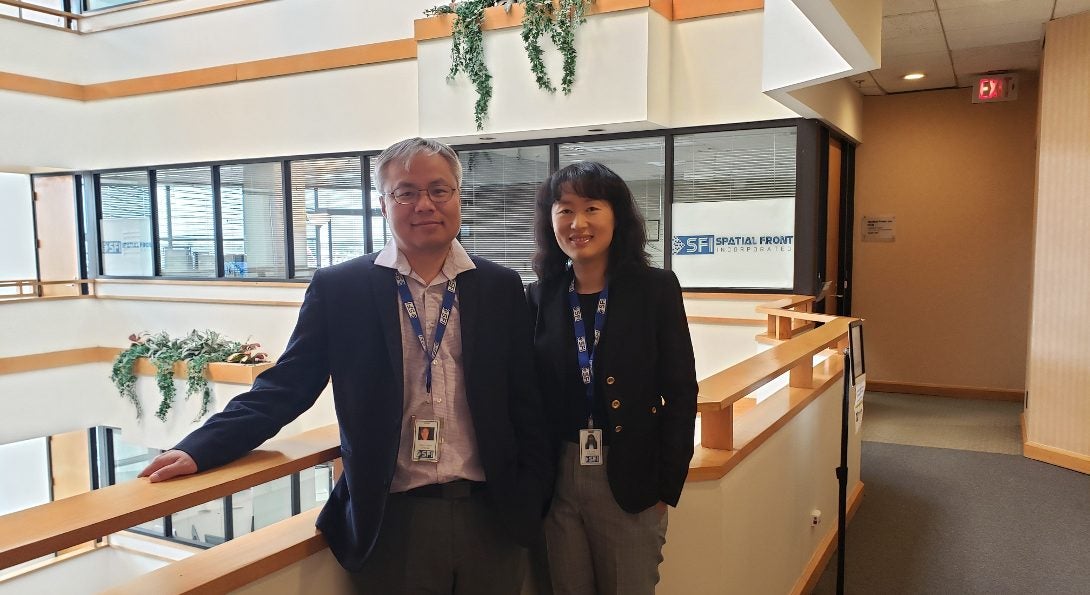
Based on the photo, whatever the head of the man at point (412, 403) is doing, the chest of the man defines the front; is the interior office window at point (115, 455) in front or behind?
behind

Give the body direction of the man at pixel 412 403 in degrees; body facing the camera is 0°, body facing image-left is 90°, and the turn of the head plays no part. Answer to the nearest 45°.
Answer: approximately 0°

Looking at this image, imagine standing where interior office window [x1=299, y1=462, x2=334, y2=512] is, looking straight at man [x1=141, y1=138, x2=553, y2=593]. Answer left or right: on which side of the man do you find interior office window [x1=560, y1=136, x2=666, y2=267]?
left

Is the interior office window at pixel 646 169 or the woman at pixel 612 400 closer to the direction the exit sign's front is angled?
the woman

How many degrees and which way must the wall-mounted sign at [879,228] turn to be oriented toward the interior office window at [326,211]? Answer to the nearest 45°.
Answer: approximately 90° to its right

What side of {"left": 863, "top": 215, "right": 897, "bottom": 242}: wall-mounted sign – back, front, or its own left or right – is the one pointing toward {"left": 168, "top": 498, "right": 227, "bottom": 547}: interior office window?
right

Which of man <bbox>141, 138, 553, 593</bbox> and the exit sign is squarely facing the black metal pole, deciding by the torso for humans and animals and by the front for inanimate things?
the exit sign

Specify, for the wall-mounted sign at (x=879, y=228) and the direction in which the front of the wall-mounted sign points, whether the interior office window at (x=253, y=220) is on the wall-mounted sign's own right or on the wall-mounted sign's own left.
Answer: on the wall-mounted sign's own right
